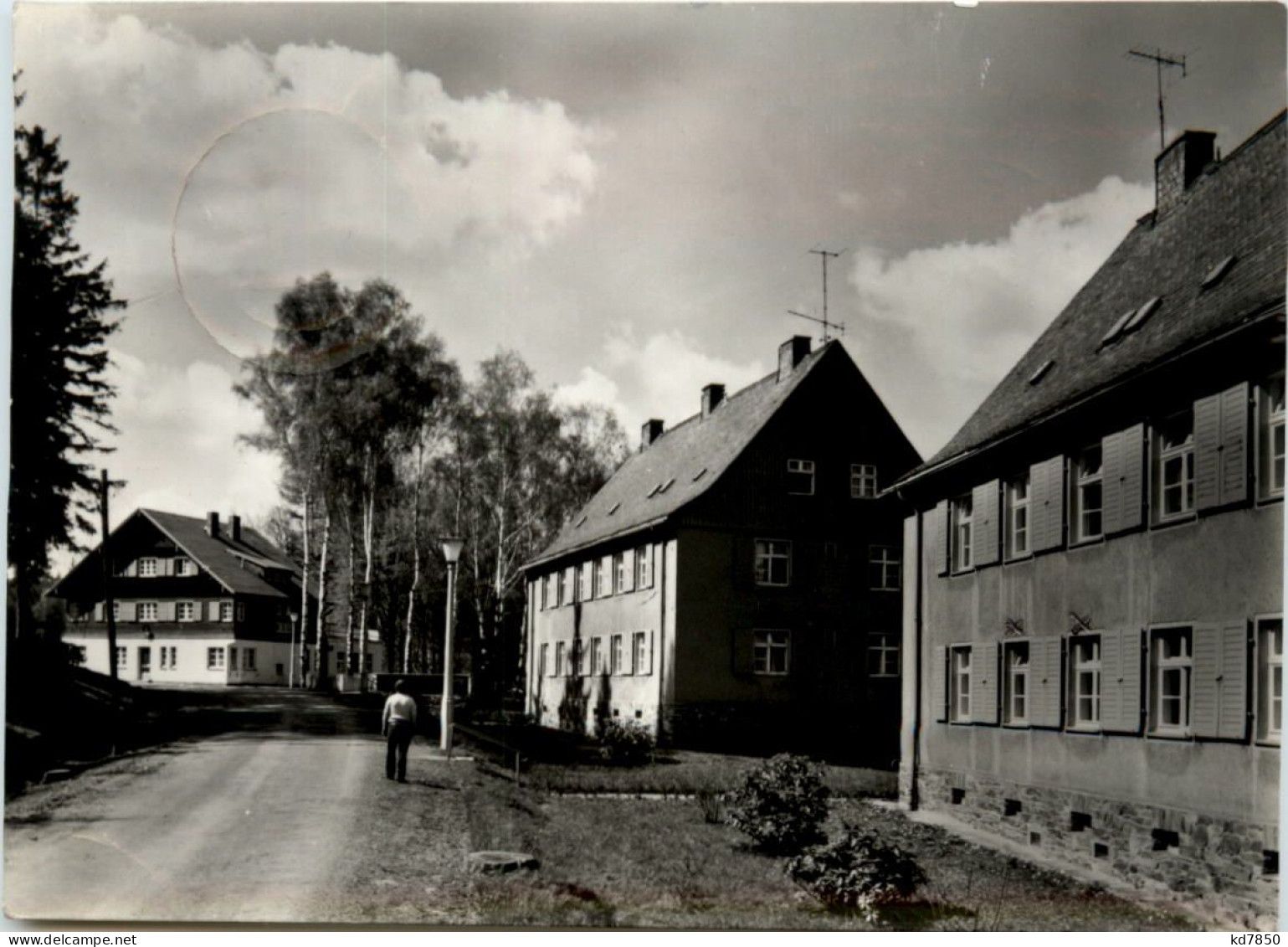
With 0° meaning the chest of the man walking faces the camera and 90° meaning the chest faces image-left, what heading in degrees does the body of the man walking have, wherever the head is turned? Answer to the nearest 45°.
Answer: approximately 180°

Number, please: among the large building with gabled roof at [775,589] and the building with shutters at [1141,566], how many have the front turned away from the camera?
0

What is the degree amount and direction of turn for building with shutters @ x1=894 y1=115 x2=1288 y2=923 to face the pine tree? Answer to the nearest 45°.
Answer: approximately 45° to its right

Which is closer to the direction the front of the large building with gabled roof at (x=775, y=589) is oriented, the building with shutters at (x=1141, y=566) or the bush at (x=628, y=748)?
the bush

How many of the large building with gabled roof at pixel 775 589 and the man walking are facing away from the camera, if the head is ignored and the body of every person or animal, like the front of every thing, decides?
1

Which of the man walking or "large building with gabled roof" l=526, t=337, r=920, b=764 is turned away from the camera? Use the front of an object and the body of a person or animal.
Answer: the man walking

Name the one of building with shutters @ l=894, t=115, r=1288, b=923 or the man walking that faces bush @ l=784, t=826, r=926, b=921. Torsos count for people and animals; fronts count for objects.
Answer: the building with shutters

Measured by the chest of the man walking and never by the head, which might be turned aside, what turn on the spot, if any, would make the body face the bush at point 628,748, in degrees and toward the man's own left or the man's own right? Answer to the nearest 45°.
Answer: approximately 45° to the man's own right

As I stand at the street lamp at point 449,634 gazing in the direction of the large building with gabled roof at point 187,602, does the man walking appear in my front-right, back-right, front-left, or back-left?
back-left
